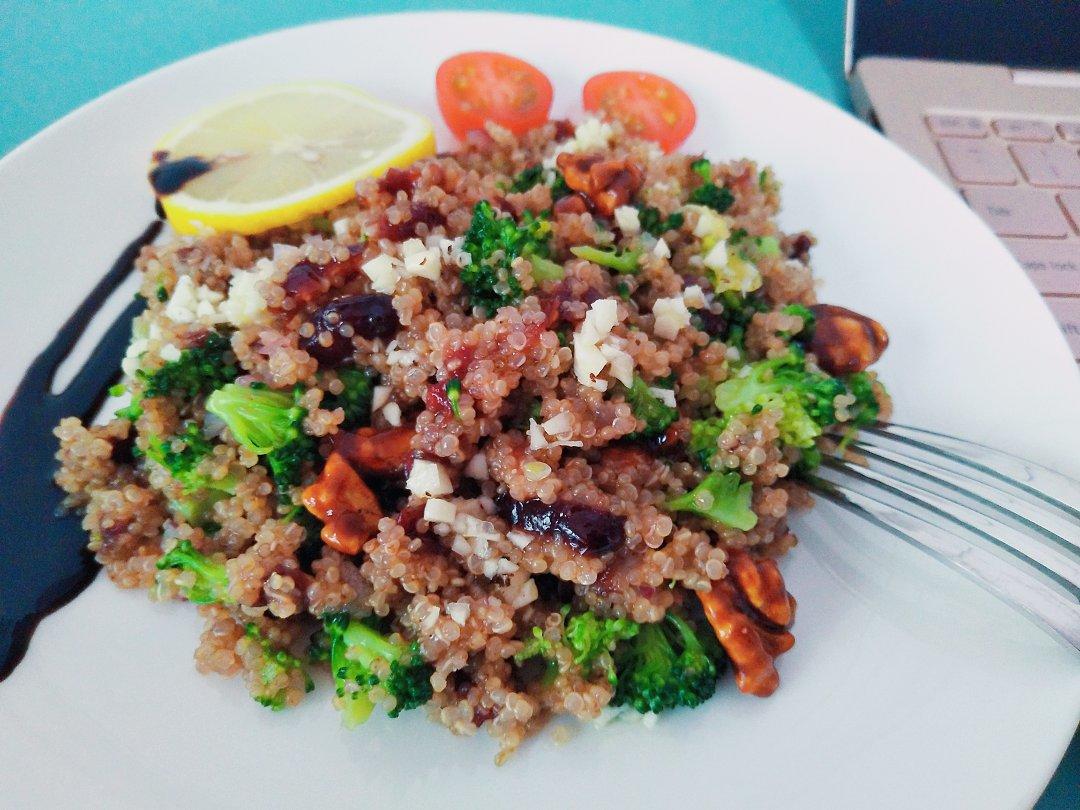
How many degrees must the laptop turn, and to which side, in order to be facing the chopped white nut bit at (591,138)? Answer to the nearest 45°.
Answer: approximately 45° to its right

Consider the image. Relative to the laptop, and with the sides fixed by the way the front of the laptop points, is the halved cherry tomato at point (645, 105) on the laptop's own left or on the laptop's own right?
on the laptop's own right

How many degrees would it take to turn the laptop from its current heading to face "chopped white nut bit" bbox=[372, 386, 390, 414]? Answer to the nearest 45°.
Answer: approximately 45° to its right

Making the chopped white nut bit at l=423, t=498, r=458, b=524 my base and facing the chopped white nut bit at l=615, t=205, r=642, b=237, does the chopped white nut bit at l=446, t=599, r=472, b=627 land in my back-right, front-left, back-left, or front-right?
back-right

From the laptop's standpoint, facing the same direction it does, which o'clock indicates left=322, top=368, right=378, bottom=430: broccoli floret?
The broccoli floret is roughly at 1 o'clock from the laptop.

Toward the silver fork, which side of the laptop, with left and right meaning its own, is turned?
front

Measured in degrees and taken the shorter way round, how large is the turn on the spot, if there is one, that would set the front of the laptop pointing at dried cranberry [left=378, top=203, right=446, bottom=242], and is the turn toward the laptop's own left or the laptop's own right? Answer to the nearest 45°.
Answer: approximately 45° to the laptop's own right

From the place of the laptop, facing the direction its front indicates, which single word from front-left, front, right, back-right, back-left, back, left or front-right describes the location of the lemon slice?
front-right

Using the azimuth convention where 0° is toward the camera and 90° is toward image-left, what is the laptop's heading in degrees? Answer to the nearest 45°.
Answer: approximately 0°

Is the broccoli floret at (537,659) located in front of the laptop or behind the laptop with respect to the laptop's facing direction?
in front

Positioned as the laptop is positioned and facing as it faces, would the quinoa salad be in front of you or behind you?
in front

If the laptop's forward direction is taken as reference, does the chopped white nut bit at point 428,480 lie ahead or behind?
ahead

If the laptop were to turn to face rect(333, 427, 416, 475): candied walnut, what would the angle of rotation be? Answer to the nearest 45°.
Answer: approximately 45° to its right
